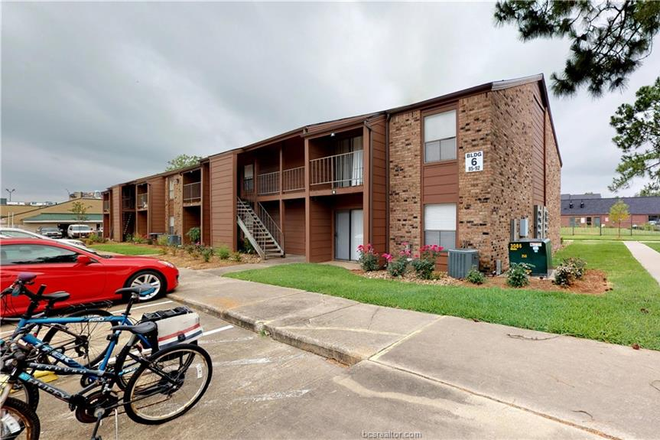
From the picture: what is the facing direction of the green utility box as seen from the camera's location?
facing the viewer

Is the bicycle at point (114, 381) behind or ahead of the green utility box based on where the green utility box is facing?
ahead

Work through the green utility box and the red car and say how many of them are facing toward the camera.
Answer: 1

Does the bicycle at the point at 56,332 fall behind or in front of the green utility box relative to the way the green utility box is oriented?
in front

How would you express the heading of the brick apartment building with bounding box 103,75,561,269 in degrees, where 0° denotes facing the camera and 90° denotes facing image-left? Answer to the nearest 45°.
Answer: approximately 45°

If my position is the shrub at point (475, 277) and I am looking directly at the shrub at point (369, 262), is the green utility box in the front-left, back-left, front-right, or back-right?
back-right

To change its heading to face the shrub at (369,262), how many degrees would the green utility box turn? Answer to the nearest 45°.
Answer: approximately 90° to its right

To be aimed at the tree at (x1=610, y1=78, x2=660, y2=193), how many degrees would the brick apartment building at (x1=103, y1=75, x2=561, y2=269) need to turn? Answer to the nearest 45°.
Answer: approximately 135° to its left

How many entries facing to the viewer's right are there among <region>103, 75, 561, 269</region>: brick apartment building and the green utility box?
0
